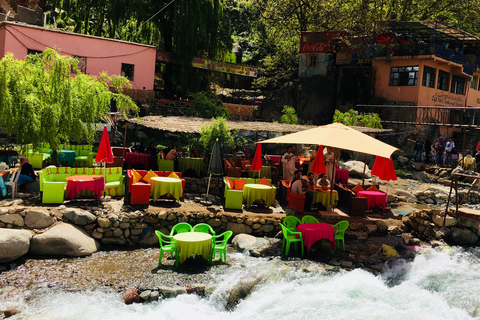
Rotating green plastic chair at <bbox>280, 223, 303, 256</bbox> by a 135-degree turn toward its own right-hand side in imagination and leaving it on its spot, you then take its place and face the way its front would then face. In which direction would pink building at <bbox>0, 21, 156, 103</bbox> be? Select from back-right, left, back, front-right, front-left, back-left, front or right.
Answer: right

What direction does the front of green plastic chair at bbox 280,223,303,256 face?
to the viewer's right

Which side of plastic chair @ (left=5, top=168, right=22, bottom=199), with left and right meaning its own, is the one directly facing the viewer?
left

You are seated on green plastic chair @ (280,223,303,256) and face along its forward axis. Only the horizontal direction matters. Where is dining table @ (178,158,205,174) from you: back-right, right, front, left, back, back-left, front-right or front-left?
back-left
